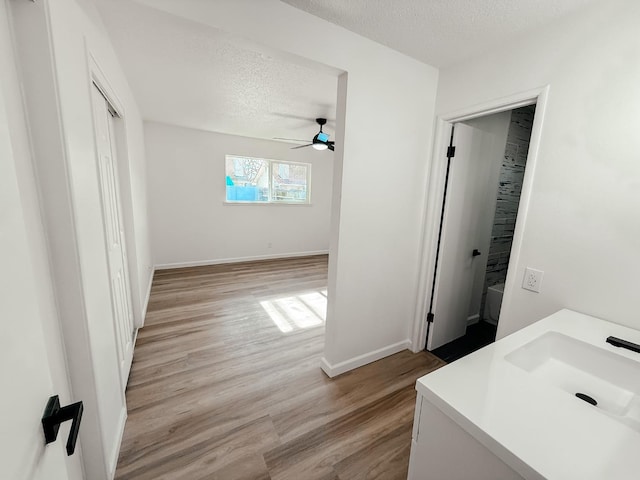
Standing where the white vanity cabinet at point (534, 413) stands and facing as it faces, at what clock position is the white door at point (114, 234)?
The white door is roughly at 1 o'clock from the white vanity cabinet.

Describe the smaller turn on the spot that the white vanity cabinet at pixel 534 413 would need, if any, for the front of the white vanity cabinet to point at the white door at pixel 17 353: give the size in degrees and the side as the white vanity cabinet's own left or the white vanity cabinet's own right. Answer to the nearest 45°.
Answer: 0° — it already faces it

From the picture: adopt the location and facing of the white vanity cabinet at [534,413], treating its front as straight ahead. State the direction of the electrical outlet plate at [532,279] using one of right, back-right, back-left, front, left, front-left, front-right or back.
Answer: back-right

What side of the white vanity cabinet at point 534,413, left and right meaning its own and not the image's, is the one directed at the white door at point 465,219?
right

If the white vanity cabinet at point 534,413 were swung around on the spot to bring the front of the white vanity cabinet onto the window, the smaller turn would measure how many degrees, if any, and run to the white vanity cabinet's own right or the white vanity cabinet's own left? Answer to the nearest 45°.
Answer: approximately 90° to the white vanity cabinet's own right

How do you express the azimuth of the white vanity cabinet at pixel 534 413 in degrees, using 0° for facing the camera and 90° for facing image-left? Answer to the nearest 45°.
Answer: approximately 45°

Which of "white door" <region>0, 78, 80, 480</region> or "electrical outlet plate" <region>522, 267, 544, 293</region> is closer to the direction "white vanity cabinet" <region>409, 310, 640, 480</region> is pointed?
the white door
